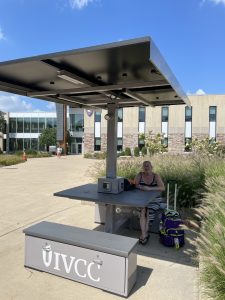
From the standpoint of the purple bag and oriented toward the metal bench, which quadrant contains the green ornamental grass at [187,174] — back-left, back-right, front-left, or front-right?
back-right

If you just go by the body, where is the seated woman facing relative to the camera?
toward the camera

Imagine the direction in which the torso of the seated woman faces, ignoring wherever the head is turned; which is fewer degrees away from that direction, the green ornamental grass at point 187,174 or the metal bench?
the metal bench

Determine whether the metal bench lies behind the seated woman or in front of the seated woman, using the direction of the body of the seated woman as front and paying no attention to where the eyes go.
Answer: in front
